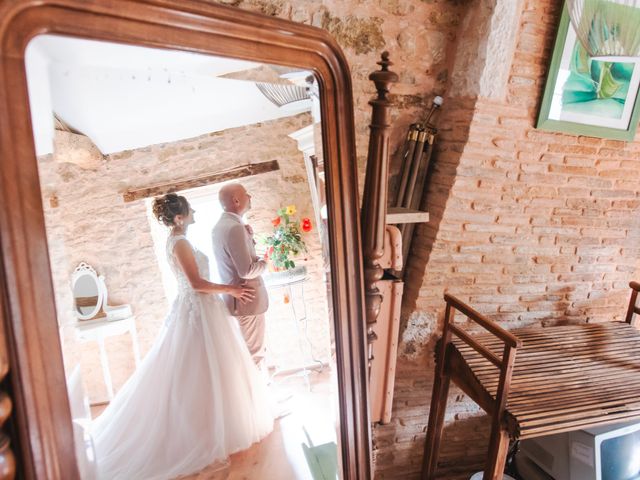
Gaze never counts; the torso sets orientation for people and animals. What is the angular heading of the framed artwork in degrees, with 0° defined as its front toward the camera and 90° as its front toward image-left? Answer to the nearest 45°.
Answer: approximately 0°

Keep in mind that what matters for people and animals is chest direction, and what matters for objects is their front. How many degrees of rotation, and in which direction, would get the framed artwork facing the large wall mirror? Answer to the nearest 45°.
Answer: approximately 45° to its right

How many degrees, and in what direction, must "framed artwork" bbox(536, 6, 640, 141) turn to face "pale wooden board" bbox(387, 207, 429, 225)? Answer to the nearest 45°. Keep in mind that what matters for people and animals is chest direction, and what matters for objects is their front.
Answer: approximately 45° to its right

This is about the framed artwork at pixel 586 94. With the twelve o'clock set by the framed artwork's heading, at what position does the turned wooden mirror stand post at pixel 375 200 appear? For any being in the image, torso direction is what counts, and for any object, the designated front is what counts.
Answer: The turned wooden mirror stand post is roughly at 1 o'clock from the framed artwork.
